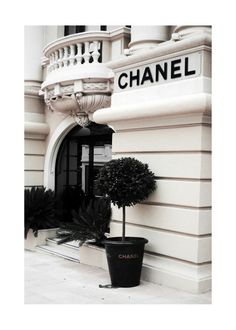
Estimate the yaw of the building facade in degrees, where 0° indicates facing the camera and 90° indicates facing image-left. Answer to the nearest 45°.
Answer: approximately 45°

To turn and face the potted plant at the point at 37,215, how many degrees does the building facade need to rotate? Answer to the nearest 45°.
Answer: approximately 90° to its right
